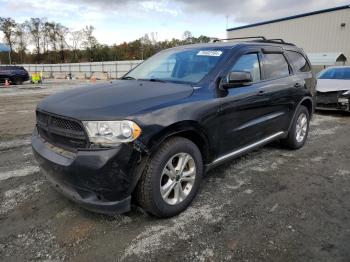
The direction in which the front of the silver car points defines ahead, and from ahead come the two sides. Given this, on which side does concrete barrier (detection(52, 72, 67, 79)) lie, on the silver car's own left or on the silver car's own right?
on the silver car's own right

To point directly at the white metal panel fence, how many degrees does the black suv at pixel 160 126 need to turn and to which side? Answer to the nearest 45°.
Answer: approximately 135° to its right

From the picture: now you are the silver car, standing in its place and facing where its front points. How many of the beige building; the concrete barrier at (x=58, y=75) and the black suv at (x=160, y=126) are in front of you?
1

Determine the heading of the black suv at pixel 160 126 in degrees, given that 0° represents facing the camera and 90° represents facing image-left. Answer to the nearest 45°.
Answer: approximately 45°

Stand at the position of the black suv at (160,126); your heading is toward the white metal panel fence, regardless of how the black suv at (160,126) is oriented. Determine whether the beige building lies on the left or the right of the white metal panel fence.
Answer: right

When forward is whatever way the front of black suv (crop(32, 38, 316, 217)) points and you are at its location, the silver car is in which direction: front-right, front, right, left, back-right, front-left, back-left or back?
back

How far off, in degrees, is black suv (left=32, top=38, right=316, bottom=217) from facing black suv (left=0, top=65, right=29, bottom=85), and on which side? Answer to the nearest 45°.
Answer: approximately 90° to its right

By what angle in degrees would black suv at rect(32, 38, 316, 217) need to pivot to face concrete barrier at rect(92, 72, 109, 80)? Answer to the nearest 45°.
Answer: approximately 135° to its right

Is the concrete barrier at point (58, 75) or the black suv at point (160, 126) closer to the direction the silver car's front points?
the black suv

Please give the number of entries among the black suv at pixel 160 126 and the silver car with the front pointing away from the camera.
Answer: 0
